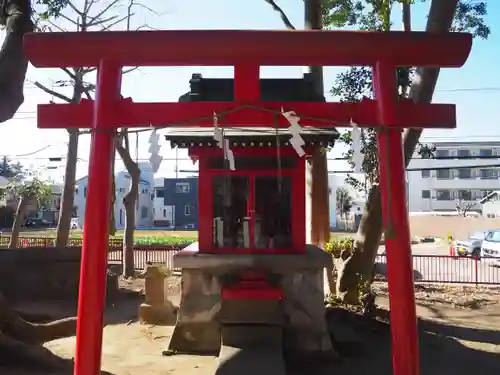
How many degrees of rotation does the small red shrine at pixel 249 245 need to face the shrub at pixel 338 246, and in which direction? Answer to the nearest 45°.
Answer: approximately 135° to its left

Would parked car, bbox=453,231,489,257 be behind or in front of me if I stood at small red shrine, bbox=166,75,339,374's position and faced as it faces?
behind

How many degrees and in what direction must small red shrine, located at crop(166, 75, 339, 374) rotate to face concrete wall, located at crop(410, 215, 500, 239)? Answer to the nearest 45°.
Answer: approximately 135° to its left

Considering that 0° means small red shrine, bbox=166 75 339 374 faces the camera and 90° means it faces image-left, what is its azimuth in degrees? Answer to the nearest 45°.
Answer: approximately 0°

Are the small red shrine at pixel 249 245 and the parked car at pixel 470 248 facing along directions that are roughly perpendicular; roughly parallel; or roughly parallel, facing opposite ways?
roughly perpendicular

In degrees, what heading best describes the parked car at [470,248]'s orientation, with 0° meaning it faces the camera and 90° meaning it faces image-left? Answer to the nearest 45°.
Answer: approximately 45°

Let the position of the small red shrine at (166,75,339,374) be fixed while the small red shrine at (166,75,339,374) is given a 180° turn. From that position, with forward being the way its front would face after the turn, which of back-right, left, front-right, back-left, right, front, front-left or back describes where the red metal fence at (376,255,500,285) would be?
front-right

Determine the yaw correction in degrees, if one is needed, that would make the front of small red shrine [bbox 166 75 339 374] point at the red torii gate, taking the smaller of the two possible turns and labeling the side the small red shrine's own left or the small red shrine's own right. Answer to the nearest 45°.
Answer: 0° — it already faces it

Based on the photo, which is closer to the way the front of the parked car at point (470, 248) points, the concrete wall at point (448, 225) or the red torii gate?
the red torii gate
